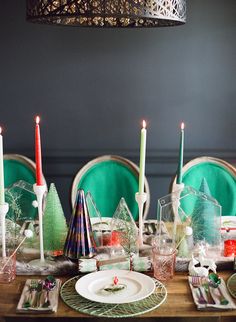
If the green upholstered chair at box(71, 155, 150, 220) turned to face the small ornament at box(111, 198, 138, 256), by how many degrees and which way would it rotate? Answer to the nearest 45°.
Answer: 0° — it already faces it

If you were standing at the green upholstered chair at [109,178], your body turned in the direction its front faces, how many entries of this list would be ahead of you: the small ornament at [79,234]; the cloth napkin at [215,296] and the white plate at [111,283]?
3

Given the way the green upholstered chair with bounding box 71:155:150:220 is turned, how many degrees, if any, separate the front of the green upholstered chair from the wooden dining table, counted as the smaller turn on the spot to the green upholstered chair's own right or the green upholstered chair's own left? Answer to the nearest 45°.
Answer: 0° — it already faces it

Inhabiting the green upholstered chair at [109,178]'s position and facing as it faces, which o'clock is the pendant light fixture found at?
The pendant light fixture is roughly at 12 o'clock from the green upholstered chair.

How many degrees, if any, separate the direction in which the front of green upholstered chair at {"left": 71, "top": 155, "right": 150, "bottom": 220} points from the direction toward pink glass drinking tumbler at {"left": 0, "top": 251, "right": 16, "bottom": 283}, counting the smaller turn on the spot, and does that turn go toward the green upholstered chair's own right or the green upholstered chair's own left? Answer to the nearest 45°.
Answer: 0° — it already faces it

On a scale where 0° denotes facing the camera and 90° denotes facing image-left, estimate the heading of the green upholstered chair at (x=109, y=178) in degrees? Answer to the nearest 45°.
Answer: approximately 0°

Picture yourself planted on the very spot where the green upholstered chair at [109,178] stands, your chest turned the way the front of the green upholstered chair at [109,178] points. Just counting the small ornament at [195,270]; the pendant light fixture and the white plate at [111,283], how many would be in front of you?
3

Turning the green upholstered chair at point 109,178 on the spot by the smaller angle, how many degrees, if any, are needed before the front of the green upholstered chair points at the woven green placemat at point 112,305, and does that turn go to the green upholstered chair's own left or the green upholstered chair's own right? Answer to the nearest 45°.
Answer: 0° — it already faces it

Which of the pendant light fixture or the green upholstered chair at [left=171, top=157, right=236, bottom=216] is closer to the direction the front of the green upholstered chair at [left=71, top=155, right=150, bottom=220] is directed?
the pendant light fixture
